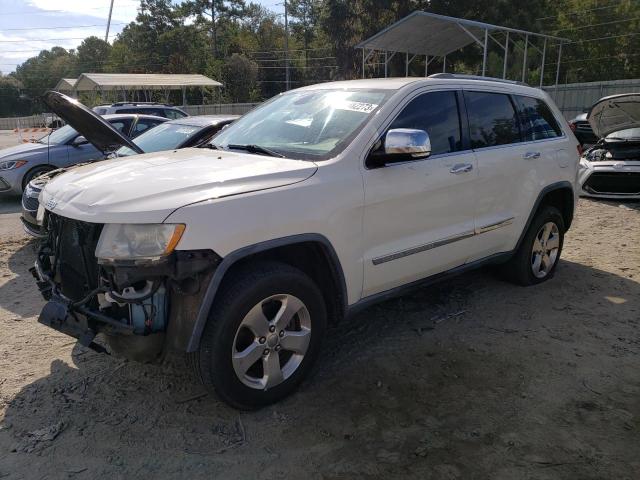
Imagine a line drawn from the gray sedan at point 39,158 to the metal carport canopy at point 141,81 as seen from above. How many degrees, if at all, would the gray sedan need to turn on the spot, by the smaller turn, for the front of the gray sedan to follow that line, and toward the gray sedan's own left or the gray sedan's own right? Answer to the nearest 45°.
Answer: approximately 135° to the gray sedan's own right

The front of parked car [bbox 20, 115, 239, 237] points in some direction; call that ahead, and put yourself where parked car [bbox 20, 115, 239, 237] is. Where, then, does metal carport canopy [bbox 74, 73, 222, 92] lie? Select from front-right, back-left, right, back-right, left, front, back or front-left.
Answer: back-right

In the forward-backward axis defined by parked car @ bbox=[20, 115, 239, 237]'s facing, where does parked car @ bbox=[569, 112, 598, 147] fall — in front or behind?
behind

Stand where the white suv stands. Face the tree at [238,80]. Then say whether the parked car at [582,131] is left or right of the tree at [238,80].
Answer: right

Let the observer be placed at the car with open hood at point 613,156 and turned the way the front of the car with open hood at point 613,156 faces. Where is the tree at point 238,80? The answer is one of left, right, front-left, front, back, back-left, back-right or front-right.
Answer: back-right

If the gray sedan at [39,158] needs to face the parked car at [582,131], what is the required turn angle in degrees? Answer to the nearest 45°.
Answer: approximately 135° to its left

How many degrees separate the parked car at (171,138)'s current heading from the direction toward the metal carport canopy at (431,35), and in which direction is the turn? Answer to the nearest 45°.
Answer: approximately 180°

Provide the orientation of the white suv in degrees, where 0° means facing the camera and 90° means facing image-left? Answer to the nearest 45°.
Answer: approximately 45°
